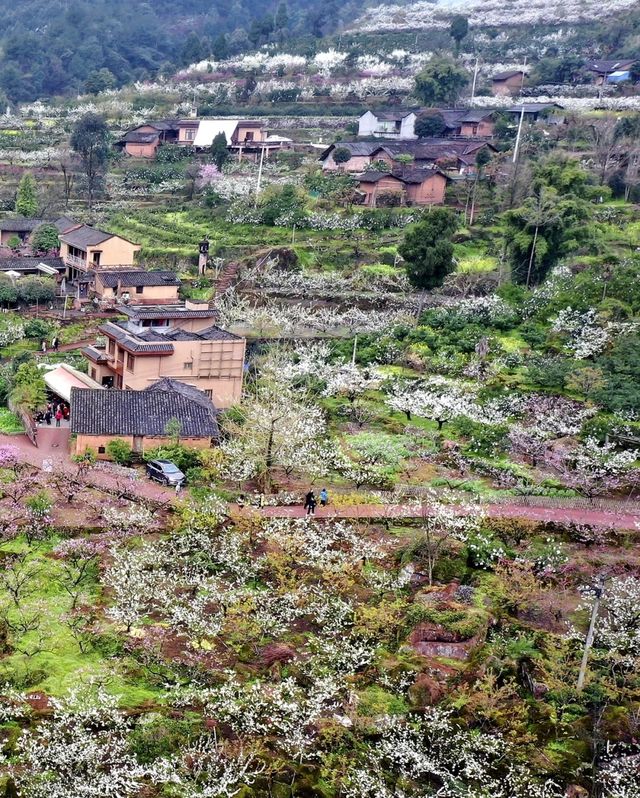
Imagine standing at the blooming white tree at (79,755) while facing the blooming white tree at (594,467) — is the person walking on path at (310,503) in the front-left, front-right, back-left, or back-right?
front-left

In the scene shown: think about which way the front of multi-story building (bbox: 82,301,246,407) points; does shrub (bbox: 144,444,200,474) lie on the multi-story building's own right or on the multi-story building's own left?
on the multi-story building's own left

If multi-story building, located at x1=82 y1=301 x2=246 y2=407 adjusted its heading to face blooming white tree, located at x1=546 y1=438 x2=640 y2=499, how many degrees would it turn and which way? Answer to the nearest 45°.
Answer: approximately 135° to its left

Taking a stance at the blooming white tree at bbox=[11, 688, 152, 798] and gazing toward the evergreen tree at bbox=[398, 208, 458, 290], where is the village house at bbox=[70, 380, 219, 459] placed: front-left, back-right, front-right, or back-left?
front-left

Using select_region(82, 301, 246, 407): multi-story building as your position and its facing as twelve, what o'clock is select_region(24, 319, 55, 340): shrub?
The shrub is roughly at 2 o'clock from the multi-story building.
